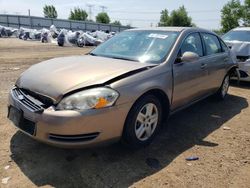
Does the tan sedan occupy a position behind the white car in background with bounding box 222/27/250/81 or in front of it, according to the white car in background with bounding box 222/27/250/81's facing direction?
in front

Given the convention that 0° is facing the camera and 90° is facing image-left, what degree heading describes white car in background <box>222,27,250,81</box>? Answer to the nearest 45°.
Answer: approximately 0°

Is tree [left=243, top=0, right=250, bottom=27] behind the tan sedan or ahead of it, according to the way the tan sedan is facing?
behind

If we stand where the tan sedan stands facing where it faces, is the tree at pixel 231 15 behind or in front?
behind

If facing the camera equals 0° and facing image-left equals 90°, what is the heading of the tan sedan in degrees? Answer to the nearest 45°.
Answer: approximately 45°

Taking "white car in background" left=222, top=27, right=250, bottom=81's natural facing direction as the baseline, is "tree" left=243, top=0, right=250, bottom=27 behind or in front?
behind

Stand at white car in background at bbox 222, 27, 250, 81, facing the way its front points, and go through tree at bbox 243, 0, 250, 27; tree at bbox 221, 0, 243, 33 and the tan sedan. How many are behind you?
2

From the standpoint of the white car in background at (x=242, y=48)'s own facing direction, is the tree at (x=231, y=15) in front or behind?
behind

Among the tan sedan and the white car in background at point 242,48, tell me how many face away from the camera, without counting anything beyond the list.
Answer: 0
